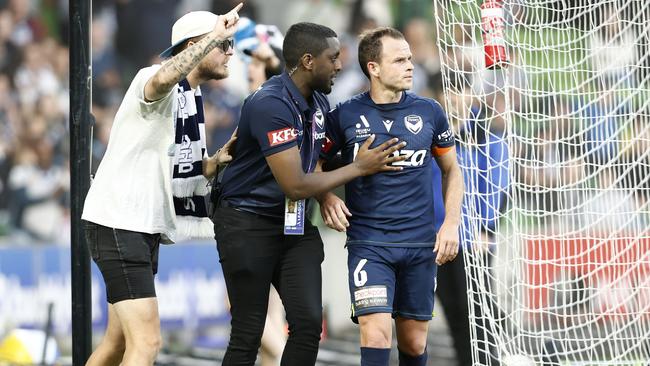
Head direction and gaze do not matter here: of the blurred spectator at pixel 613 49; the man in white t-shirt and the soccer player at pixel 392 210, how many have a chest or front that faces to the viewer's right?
1

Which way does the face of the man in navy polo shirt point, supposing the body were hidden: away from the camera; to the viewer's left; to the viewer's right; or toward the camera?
to the viewer's right

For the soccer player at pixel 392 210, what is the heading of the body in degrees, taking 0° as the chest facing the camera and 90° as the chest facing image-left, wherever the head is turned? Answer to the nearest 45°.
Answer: approximately 0°

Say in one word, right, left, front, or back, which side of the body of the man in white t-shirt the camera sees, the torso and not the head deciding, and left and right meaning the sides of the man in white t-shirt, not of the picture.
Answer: right

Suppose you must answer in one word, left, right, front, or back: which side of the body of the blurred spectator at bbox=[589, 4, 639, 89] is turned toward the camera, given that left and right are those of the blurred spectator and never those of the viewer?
front

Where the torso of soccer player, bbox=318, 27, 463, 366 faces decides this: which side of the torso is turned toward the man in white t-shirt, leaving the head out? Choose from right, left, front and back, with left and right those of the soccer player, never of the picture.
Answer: right

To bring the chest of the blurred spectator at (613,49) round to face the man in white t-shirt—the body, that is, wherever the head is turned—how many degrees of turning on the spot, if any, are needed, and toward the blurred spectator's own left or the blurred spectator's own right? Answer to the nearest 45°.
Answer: approximately 45° to the blurred spectator's own right

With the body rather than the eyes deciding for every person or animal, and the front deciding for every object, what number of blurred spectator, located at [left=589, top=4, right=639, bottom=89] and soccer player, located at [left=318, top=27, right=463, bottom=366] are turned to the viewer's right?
0

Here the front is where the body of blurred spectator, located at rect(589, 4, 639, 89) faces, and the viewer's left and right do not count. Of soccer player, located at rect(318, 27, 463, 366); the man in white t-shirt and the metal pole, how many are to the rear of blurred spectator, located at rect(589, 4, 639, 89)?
0

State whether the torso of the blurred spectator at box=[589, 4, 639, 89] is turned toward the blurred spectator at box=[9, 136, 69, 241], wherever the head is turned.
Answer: no

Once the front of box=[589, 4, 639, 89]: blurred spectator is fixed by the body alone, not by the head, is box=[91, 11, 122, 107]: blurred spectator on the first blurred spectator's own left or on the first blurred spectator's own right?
on the first blurred spectator's own right

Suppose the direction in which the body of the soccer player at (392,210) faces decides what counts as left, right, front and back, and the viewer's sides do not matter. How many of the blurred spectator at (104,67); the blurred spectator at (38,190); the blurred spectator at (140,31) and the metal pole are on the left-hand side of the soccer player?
0

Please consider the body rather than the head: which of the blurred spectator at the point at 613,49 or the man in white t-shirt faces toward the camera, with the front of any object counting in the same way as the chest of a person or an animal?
the blurred spectator

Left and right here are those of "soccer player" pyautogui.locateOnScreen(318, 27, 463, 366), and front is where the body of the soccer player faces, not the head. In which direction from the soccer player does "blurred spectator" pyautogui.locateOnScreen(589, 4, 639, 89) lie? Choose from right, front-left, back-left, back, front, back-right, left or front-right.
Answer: back-left
